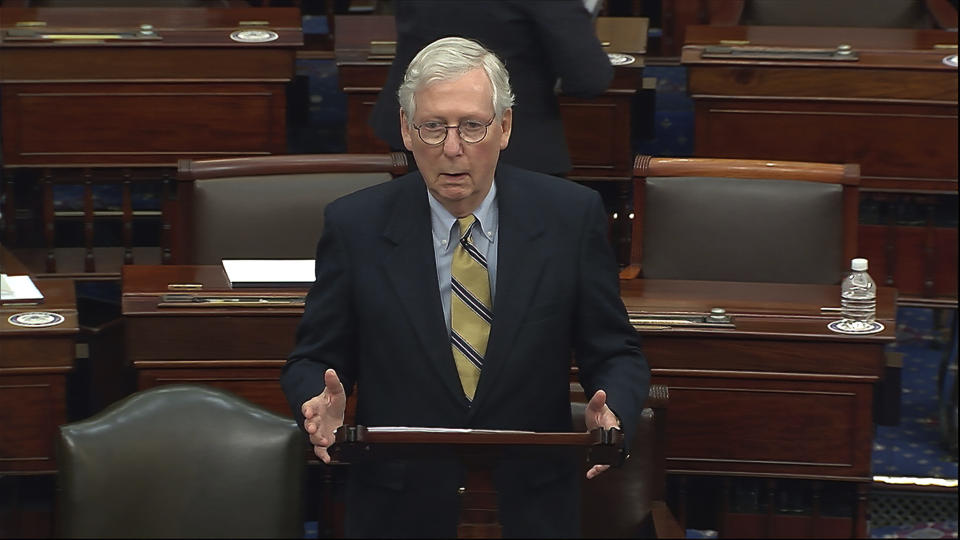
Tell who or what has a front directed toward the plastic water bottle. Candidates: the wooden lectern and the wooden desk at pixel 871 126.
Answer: the wooden desk

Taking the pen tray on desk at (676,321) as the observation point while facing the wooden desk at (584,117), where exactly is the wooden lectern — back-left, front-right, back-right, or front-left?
back-left

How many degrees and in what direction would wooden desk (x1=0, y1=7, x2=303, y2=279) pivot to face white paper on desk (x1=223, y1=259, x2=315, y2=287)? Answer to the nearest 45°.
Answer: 0° — it already faces it
